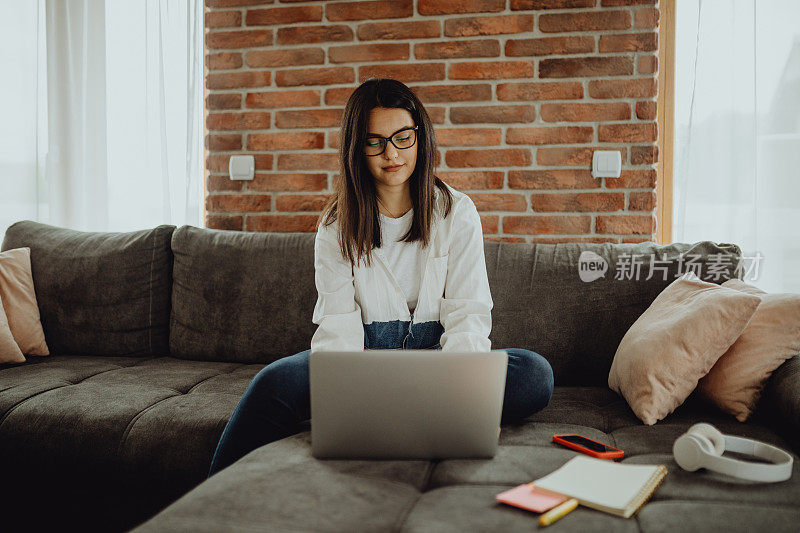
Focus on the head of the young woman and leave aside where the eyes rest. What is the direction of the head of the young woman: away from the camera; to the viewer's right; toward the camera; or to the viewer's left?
toward the camera

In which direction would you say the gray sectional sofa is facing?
toward the camera

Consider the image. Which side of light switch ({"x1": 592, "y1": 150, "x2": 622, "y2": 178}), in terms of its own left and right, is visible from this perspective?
front

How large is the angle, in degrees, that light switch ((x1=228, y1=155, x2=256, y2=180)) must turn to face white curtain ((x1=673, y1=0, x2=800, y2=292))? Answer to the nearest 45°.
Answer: approximately 45° to its left

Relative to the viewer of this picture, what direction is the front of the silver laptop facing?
facing away from the viewer

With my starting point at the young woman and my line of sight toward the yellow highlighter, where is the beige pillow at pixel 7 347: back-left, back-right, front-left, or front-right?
back-right

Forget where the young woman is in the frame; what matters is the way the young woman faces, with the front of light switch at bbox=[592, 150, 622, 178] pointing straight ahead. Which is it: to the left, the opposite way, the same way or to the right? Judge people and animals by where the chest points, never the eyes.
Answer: the same way

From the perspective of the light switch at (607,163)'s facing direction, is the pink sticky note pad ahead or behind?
ahead

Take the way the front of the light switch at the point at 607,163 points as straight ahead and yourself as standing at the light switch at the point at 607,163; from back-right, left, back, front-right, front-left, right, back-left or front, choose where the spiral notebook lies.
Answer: front

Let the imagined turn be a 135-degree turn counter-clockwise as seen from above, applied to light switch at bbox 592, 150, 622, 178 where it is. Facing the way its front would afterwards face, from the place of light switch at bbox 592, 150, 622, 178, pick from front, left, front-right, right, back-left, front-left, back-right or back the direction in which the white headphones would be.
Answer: back-right

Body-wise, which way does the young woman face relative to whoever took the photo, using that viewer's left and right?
facing the viewer
